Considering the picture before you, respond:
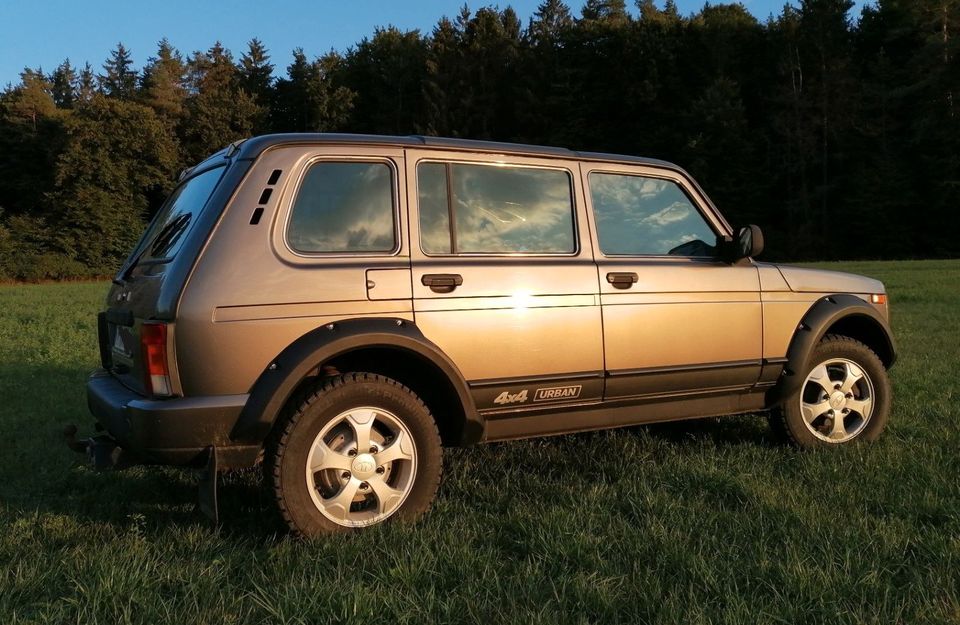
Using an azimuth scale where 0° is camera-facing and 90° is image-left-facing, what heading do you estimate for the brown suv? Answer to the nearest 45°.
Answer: approximately 225°
